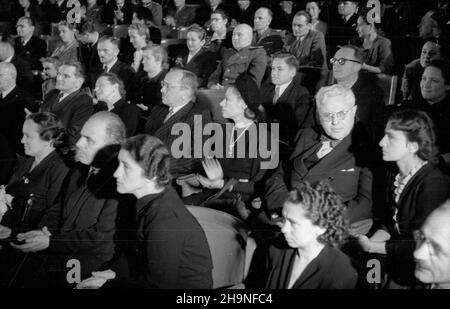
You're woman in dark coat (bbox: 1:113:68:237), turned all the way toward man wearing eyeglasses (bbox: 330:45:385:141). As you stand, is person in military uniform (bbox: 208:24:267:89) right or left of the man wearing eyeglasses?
left

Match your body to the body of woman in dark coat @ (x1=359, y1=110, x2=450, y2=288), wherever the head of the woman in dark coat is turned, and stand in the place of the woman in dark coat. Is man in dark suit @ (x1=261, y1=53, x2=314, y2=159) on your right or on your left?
on your right

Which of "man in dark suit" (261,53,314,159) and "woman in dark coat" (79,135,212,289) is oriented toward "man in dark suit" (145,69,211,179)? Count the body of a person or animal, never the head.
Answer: "man in dark suit" (261,53,314,159)

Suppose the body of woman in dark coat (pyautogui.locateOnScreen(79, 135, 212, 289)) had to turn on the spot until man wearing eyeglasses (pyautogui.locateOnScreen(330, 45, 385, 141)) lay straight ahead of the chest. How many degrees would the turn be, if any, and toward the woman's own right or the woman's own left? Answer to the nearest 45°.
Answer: approximately 135° to the woman's own right

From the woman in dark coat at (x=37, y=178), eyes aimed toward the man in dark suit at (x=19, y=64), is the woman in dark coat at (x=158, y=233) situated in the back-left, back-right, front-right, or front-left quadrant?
back-right

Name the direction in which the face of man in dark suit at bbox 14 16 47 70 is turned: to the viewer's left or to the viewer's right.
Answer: to the viewer's left

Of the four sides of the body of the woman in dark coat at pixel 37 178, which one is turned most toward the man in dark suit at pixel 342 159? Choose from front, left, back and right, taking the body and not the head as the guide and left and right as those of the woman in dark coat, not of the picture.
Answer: left

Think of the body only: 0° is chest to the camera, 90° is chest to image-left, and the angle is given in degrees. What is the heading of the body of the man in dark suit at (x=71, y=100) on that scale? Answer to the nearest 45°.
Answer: approximately 45°
